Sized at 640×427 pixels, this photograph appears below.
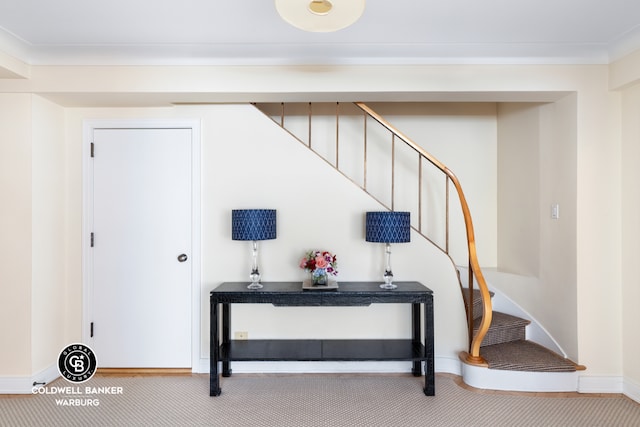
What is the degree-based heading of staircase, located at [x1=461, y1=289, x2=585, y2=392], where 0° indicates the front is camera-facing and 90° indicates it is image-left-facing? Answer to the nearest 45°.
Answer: approximately 0°

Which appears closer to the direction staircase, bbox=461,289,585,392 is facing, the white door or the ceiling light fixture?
the ceiling light fixture

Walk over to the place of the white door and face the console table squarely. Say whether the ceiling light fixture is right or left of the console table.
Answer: right

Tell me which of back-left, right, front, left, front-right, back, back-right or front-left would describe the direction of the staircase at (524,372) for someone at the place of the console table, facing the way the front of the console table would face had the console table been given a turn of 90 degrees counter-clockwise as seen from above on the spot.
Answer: front

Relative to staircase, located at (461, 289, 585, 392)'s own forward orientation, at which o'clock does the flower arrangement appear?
The flower arrangement is roughly at 2 o'clock from the staircase.

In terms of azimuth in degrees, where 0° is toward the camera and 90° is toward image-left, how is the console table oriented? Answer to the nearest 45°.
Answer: approximately 0°
